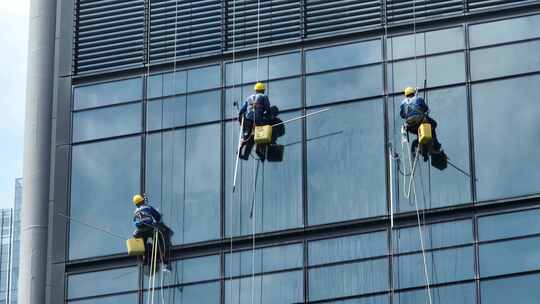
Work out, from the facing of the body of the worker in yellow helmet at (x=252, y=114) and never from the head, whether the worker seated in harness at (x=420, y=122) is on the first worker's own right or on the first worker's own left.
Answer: on the first worker's own right

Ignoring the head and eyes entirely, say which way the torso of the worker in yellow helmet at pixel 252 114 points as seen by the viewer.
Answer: away from the camera
